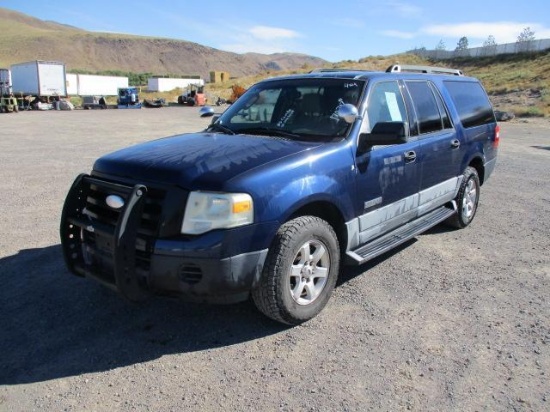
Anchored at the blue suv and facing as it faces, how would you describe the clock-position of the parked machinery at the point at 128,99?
The parked machinery is roughly at 4 o'clock from the blue suv.

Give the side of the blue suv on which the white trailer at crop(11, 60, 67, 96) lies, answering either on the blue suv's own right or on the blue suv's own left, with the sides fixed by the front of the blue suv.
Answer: on the blue suv's own right
